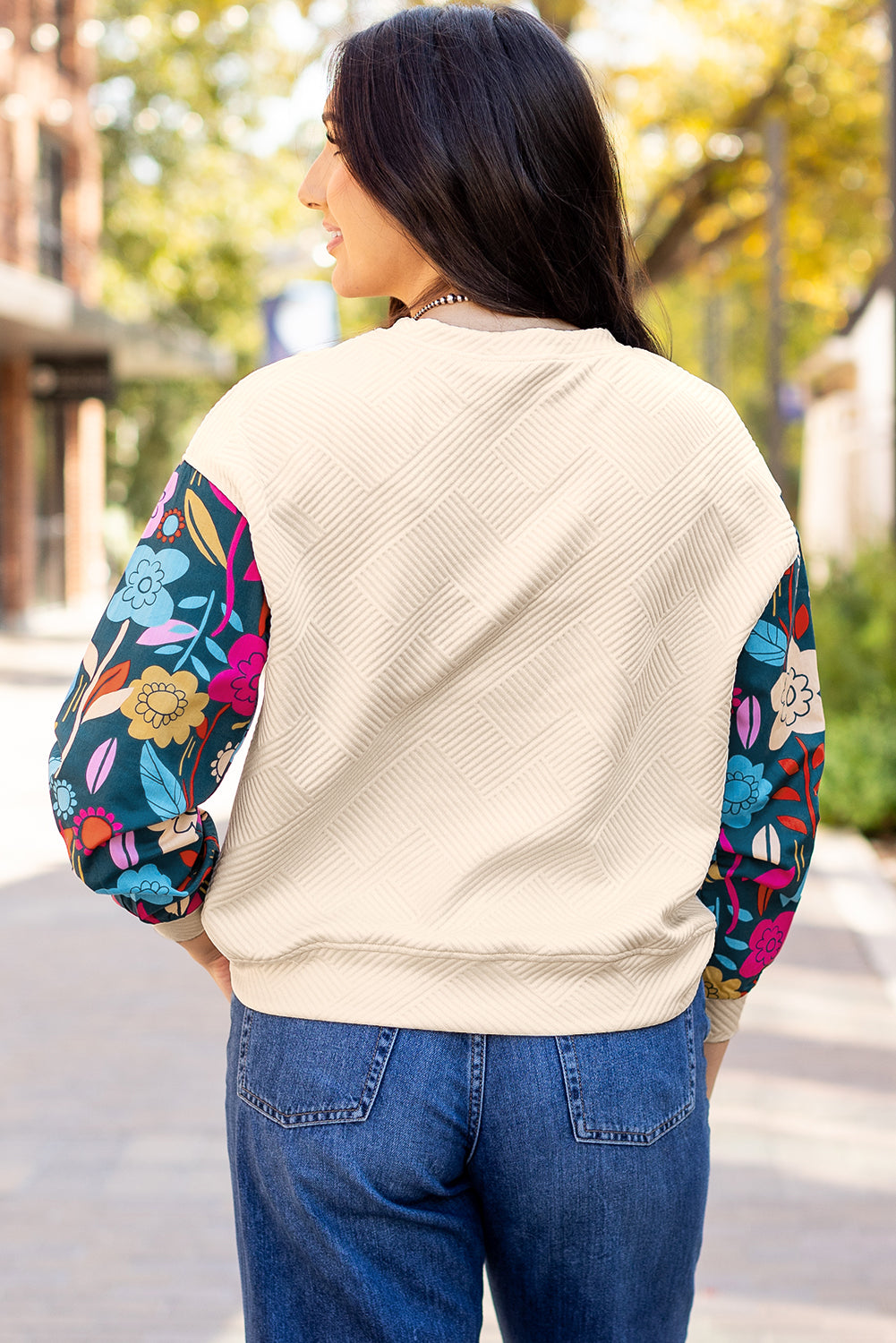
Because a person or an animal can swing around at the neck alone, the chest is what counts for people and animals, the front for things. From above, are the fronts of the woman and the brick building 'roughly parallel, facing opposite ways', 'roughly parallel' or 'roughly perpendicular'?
roughly perpendicular

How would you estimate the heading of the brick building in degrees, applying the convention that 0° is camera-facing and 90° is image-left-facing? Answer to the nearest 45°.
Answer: approximately 270°

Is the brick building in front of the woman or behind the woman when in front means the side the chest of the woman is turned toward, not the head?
in front

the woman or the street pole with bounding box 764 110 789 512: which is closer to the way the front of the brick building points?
the street pole

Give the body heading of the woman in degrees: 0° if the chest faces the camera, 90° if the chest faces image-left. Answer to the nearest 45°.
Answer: approximately 180°

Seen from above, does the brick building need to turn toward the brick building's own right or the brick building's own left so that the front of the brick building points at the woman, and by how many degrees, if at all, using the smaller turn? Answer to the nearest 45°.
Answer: approximately 90° to the brick building's own right

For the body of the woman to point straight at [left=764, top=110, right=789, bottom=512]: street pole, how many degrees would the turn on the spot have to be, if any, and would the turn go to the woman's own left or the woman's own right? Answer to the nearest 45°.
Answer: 0° — they already face it

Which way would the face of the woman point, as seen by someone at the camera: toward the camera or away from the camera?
away from the camera

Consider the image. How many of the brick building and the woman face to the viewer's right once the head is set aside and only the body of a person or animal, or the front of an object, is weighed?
1

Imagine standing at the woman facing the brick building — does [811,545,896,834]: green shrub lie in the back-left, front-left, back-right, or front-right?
front-right

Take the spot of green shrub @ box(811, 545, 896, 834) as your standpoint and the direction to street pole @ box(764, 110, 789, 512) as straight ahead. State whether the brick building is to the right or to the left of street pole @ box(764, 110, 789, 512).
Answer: left
